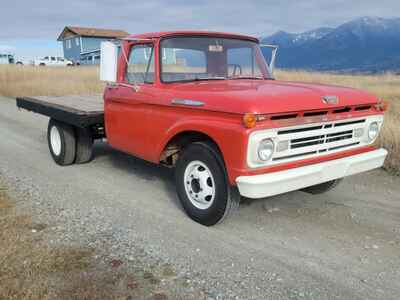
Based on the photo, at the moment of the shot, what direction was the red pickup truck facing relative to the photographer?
facing the viewer and to the right of the viewer
